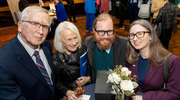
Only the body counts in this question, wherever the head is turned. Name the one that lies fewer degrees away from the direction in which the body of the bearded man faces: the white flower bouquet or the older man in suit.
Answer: the white flower bouquet

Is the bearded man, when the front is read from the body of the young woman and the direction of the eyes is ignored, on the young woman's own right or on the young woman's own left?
on the young woman's own right

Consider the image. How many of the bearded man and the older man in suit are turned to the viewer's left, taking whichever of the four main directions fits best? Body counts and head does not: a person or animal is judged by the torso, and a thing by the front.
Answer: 0

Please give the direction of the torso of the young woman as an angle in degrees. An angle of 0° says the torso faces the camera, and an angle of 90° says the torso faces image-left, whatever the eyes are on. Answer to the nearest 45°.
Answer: approximately 45°

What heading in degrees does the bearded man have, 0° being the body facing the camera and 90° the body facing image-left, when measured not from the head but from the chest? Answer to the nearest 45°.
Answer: approximately 0°

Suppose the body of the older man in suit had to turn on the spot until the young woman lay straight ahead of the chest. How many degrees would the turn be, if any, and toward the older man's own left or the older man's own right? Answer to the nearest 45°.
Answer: approximately 45° to the older man's own left

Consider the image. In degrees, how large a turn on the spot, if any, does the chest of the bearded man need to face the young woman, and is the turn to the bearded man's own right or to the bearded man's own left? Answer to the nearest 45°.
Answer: approximately 45° to the bearded man's own left

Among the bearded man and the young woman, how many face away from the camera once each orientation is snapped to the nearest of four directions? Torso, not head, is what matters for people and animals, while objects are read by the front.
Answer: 0
